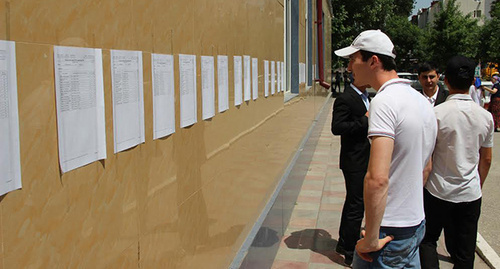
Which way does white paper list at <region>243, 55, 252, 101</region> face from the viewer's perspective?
to the viewer's right

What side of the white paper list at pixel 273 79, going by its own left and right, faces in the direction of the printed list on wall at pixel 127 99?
right

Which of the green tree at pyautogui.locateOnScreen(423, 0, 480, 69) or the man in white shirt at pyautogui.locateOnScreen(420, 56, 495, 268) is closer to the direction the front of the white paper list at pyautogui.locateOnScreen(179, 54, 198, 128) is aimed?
the man in white shirt

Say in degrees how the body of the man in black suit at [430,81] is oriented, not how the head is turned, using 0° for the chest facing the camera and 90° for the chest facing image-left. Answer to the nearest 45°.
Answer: approximately 0°

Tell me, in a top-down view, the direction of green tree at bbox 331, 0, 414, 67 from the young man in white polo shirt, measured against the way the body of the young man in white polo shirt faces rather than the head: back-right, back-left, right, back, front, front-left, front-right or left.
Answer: front-right

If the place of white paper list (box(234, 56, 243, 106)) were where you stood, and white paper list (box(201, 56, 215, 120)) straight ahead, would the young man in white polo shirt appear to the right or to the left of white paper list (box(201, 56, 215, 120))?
left

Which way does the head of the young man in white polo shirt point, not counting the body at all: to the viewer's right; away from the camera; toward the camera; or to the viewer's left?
to the viewer's left

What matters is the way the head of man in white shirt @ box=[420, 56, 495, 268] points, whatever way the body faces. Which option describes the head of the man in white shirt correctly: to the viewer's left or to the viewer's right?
to the viewer's left

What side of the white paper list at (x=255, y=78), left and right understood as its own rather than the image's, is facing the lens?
right

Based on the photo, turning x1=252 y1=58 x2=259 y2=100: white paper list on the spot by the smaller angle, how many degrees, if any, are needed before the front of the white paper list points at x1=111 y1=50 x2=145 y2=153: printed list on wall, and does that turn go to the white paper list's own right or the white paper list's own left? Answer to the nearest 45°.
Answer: approximately 90° to the white paper list's own right

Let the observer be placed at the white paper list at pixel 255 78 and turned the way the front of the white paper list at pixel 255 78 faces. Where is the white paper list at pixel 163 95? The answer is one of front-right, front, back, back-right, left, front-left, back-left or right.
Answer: right

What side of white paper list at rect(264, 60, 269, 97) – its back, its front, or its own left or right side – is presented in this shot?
right

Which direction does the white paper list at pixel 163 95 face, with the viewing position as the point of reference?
facing the viewer and to the right of the viewer

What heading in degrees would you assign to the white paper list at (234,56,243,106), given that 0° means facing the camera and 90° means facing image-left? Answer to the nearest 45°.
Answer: approximately 270°
